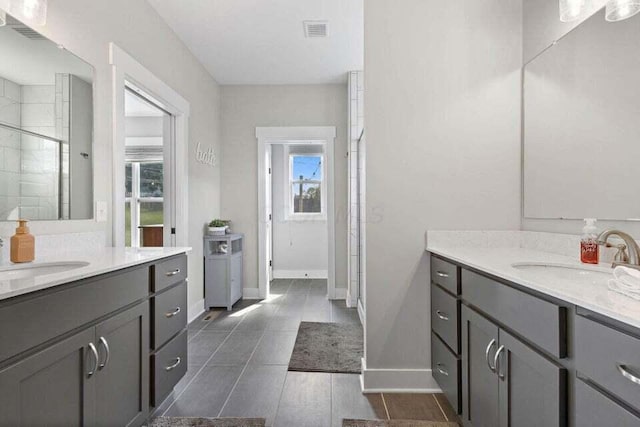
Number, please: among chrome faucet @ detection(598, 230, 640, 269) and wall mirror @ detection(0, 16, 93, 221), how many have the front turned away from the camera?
0

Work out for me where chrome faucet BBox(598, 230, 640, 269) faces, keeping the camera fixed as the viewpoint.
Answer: facing the viewer and to the left of the viewer

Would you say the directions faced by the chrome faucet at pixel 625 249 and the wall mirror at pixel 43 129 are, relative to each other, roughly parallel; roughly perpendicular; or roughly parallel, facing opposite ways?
roughly parallel, facing opposite ways

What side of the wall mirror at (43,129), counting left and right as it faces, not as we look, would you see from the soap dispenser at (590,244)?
front

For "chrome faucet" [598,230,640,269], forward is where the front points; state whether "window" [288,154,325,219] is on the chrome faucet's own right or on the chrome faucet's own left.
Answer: on the chrome faucet's own right

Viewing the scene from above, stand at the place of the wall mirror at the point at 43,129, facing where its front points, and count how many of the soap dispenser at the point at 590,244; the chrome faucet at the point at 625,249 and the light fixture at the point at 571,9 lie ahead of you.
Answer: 3

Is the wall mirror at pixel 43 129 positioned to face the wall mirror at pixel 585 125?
yes

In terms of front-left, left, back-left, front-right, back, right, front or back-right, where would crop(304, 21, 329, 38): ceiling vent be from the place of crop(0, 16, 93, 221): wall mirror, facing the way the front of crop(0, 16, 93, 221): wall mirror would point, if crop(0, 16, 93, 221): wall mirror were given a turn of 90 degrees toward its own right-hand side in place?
back-left

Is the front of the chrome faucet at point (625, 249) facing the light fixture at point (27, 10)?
yes

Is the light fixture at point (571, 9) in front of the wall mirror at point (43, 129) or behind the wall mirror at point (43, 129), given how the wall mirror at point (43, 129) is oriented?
in front

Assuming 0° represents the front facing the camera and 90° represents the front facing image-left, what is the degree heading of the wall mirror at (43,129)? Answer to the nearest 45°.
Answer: approximately 315°
